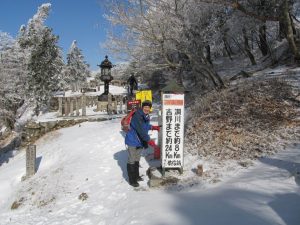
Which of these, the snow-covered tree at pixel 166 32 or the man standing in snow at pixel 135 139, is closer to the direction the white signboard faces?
the man standing in snow

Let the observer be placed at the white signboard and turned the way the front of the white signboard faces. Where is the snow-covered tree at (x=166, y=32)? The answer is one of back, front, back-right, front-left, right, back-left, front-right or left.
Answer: back

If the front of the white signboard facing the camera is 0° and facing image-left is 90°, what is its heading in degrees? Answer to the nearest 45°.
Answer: approximately 0°

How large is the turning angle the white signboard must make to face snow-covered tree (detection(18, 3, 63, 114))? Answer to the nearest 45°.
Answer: approximately 135° to its right

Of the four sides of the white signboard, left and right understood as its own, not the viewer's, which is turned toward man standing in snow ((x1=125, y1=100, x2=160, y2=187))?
right
